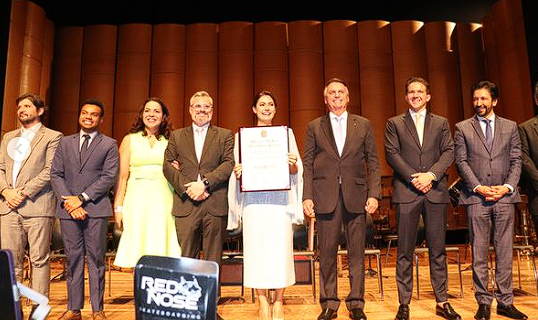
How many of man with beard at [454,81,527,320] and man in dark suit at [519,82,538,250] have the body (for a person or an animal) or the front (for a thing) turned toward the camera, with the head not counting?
2

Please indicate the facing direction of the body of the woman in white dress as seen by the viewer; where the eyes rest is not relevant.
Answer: toward the camera

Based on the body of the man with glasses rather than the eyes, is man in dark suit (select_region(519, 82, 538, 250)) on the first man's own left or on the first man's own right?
on the first man's own left

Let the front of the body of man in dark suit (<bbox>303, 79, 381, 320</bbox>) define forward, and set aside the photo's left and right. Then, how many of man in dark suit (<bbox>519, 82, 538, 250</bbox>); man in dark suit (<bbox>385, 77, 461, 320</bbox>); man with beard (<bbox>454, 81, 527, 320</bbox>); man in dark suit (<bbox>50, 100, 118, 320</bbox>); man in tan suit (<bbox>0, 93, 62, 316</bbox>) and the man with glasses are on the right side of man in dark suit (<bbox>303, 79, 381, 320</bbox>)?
3

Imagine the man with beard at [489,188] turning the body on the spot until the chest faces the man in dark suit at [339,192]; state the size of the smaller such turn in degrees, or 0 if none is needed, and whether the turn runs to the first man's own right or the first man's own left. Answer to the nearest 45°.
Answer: approximately 45° to the first man's own right

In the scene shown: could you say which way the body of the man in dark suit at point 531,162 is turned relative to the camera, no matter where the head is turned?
toward the camera

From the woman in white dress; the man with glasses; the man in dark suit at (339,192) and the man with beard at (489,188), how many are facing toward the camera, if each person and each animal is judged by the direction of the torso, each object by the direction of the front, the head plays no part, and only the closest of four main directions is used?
4

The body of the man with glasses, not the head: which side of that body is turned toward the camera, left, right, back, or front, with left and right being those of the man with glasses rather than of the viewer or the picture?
front

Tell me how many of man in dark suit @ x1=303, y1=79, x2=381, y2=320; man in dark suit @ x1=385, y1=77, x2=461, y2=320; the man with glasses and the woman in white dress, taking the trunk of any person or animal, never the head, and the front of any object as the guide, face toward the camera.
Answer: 4

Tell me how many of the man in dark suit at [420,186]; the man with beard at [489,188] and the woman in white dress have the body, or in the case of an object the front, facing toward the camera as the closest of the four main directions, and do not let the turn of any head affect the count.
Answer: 3

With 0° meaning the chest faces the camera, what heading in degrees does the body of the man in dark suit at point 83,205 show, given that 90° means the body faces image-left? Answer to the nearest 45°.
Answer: approximately 0°

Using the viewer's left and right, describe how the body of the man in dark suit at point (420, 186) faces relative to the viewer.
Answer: facing the viewer
